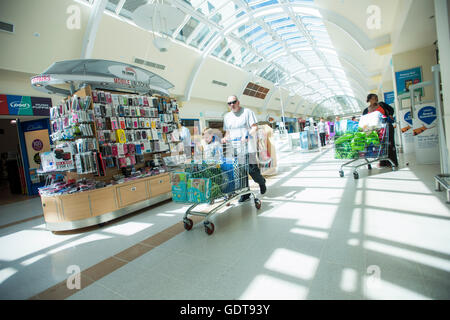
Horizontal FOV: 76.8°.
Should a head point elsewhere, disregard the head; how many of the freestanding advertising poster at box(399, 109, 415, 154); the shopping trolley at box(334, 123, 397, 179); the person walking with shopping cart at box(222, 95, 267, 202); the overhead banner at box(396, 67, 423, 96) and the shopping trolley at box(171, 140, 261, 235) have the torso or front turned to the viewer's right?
0

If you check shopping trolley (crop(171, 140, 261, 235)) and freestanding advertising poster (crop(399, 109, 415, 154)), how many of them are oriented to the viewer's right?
0

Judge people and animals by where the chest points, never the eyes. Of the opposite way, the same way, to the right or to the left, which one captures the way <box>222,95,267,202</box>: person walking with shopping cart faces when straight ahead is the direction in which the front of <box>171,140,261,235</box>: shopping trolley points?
the same way

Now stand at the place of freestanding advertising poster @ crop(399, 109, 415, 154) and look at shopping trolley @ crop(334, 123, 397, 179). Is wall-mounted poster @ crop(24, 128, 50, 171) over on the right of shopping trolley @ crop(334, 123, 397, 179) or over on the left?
right

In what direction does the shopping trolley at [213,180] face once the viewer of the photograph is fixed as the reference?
facing the viewer and to the left of the viewer

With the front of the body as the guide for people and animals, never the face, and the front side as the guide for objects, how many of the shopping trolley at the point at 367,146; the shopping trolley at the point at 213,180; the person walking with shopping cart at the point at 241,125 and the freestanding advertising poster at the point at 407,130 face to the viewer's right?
0

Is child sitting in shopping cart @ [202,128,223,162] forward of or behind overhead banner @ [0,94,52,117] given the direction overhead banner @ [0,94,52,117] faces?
forward

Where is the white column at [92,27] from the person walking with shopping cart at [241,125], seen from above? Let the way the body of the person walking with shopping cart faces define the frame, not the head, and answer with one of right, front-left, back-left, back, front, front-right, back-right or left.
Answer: right

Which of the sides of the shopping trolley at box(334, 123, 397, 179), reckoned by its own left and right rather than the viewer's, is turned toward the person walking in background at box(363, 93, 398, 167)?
back

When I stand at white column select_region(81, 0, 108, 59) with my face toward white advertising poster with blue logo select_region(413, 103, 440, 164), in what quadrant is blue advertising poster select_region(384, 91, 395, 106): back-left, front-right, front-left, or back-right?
front-left

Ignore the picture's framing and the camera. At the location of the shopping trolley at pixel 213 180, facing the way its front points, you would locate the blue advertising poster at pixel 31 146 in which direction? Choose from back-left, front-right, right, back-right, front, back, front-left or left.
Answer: right

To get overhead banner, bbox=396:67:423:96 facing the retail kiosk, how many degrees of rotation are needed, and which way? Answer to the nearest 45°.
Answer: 0° — it already faces it

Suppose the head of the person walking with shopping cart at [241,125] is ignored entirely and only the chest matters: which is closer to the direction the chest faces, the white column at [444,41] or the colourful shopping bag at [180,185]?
the colourful shopping bag

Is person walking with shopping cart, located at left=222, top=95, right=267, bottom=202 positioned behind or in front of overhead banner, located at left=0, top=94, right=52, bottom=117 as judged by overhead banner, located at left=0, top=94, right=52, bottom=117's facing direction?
in front

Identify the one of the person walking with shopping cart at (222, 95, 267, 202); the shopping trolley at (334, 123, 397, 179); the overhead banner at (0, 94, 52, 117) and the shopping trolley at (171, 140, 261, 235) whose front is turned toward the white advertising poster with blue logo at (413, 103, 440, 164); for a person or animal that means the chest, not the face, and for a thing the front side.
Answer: the overhead banner
